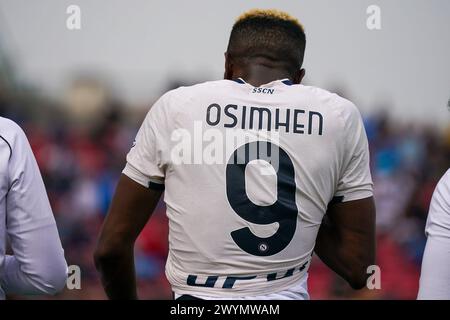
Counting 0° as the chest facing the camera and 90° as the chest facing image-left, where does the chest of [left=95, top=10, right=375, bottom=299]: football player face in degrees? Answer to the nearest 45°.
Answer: approximately 180°

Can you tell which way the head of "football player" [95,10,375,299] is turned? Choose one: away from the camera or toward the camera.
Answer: away from the camera
